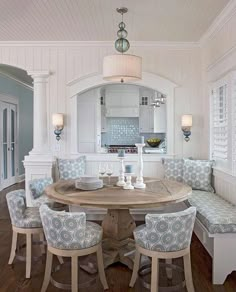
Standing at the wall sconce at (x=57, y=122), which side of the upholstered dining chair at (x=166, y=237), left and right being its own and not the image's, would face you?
front

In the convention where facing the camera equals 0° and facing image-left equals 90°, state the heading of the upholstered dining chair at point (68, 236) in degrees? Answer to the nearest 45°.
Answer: approximately 225°

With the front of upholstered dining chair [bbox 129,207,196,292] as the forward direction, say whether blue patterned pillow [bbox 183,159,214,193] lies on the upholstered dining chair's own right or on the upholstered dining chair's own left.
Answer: on the upholstered dining chair's own right

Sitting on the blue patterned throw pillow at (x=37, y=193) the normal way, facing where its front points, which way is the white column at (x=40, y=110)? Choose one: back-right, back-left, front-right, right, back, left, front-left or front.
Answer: left

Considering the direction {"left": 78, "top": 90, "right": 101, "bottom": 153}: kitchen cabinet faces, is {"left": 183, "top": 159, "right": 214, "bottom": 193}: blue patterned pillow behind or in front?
in front

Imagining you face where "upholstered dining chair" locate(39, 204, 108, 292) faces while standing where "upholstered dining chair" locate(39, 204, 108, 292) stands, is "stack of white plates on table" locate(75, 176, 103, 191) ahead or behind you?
ahead

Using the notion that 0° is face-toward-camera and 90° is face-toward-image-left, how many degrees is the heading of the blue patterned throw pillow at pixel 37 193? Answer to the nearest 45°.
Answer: approximately 270°

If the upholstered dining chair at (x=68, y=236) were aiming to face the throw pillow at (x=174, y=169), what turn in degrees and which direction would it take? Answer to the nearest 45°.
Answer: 0° — it already faces it

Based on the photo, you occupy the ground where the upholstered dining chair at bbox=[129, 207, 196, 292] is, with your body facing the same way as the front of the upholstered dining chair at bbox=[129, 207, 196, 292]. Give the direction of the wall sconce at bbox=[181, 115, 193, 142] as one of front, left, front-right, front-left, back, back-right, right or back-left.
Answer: front-right

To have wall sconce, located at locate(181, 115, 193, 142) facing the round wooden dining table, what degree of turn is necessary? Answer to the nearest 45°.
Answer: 0° — it already faces it

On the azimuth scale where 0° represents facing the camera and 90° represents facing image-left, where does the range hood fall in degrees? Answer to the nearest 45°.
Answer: approximately 0°

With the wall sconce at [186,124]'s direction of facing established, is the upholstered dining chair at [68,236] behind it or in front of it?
in front

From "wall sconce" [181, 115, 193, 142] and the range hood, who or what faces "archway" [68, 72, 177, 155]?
the range hood

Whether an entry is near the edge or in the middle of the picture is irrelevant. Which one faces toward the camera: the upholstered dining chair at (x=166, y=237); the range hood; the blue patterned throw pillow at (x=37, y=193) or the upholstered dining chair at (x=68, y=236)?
the range hood
